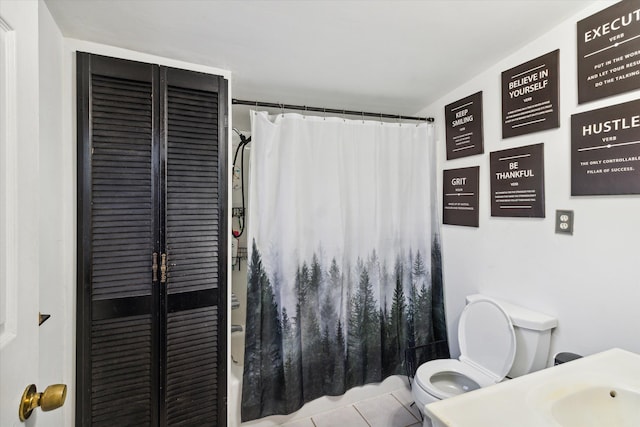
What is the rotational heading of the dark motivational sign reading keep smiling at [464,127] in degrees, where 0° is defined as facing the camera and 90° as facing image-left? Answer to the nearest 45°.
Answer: approximately 45°

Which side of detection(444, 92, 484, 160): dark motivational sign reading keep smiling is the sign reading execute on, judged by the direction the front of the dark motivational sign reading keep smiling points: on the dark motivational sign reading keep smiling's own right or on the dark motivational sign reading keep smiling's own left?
on the dark motivational sign reading keep smiling's own left

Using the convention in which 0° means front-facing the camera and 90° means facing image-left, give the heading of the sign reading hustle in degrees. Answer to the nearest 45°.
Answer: approximately 45°

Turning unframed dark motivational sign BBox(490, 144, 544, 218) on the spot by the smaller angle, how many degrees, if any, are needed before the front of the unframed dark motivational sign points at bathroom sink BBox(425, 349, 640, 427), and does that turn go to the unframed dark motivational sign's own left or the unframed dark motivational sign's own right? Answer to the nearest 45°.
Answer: approximately 45° to the unframed dark motivational sign's own left

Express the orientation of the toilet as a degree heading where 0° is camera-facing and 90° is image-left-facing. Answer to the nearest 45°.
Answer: approximately 45°

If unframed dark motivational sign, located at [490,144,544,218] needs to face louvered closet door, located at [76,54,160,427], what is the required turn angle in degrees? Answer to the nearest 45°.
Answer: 0° — it already faces it

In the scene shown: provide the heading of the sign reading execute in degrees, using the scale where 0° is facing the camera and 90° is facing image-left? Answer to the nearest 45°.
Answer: approximately 45°
